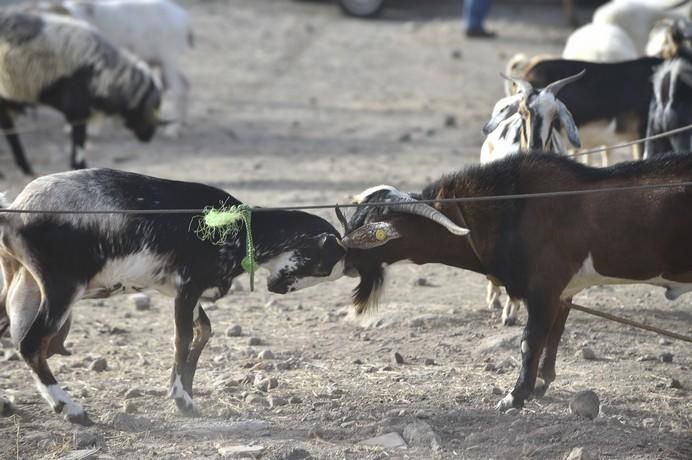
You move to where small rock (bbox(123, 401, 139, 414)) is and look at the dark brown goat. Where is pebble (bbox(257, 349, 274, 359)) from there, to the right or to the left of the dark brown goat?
left

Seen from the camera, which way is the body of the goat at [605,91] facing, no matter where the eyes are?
to the viewer's left

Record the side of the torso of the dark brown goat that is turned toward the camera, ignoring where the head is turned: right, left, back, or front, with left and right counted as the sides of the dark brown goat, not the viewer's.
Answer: left

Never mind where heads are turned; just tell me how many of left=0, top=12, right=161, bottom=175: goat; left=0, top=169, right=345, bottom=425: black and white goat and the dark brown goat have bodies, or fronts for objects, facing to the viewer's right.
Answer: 2

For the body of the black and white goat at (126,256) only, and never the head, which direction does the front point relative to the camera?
to the viewer's right

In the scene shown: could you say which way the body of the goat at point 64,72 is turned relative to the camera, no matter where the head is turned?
to the viewer's right

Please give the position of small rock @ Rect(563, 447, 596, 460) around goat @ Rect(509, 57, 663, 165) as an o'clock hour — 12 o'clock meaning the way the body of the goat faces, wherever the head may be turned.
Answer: The small rock is roughly at 9 o'clock from the goat.

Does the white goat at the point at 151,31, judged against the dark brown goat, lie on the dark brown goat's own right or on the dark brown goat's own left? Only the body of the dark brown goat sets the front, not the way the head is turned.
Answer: on the dark brown goat's own right

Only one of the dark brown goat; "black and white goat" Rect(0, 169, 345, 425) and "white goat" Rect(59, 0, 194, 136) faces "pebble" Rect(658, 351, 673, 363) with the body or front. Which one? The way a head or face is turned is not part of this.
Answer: the black and white goat

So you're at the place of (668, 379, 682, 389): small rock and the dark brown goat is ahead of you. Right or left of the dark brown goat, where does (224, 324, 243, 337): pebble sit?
right

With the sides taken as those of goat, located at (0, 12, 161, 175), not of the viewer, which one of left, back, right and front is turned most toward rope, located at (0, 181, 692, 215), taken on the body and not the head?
right

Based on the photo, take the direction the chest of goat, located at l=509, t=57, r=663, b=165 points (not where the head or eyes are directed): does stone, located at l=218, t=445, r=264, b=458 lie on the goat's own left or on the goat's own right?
on the goat's own left
